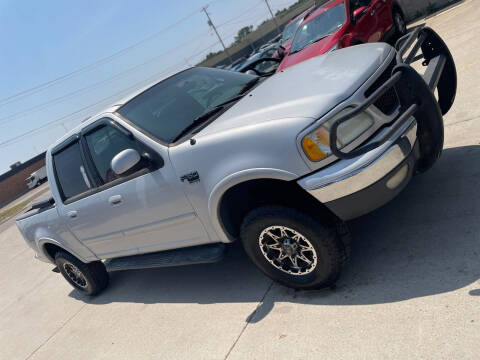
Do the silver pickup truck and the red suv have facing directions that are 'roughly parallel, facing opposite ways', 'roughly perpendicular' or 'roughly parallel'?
roughly perpendicular

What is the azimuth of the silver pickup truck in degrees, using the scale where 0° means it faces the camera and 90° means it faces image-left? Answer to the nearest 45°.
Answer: approximately 315°

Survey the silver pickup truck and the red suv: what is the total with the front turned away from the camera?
0

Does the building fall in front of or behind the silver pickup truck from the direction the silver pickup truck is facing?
behind

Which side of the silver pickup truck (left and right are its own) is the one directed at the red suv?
left

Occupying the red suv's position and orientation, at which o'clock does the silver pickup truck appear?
The silver pickup truck is roughly at 11 o'clock from the red suv.

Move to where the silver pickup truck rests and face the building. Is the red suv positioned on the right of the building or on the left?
right

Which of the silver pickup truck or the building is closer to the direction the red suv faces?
the silver pickup truck

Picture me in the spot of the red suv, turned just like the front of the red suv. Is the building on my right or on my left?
on my right

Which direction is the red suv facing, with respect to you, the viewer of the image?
facing the viewer and to the left of the viewer
